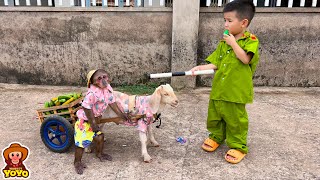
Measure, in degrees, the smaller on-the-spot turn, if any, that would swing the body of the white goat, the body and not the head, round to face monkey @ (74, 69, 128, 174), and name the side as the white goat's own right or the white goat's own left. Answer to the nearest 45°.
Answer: approximately 180°

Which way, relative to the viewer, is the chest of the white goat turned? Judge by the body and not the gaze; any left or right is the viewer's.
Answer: facing to the right of the viewer

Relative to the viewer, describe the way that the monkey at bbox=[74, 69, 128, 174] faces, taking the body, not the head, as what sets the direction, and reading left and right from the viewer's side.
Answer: facing the viewer and to the right of the viewer

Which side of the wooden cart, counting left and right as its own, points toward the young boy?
front

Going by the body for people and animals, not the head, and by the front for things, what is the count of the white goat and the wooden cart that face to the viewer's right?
2

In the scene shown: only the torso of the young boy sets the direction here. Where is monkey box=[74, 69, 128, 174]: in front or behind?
in front

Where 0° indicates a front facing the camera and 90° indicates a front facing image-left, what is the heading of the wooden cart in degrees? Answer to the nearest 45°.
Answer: approximately 270°

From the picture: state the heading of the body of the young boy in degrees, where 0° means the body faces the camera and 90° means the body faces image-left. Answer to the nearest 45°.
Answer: approximately 45°

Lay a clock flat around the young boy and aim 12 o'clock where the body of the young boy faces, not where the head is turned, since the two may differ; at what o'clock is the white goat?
The white goat is roughly at 1 o'clock from the young boy.

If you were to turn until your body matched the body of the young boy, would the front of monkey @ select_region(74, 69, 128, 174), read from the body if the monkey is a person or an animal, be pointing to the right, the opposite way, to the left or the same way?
to the left

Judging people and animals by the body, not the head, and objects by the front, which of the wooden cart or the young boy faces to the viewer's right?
the wooden cart

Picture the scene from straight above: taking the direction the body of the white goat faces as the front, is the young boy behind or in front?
in front

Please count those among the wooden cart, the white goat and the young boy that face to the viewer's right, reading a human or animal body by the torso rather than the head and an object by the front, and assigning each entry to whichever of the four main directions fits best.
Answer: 2

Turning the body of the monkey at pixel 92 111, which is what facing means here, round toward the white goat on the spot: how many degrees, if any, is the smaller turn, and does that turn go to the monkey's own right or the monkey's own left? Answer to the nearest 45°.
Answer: approximately 45° to the monkey's own left
